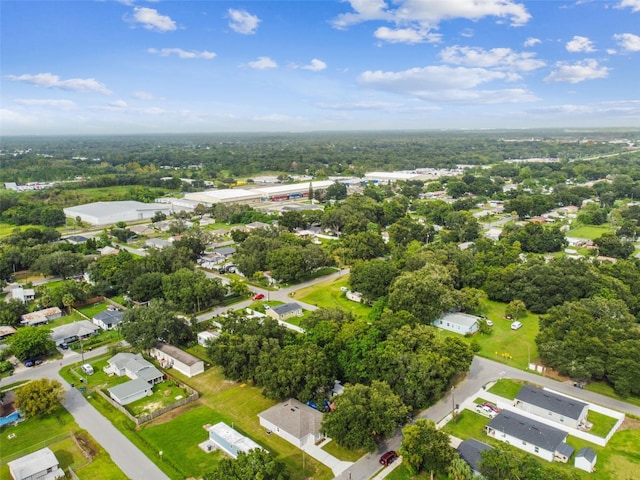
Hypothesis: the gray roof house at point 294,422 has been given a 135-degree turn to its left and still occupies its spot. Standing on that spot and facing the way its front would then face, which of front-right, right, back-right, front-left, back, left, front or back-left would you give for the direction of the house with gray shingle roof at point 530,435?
right

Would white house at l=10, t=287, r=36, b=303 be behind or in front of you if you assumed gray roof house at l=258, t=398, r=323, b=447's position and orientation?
behind

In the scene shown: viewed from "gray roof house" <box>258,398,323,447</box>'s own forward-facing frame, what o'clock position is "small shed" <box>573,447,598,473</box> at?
The small shed is roughly at 11 o'clock from the gray roof house.

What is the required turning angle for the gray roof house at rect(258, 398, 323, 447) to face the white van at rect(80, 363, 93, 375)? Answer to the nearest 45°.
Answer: approximately 180°

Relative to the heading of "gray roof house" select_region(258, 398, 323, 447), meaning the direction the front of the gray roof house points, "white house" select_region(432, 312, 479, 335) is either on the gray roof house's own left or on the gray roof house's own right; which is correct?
on the gray roof house's own left

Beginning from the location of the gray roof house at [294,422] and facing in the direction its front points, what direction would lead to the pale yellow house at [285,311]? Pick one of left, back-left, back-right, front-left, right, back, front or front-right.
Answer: back-left

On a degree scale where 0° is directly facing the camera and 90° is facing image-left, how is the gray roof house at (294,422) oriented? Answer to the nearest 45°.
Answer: approximately 315°

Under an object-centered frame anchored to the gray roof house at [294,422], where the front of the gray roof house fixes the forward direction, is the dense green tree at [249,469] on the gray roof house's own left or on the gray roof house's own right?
on the gray roof house's own right

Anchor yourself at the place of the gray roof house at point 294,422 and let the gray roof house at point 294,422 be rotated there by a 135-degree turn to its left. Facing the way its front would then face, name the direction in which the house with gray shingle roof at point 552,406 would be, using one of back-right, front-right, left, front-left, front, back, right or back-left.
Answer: right

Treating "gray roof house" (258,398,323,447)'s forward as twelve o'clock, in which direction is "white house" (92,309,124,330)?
The white house is roughly at 6 o'clock from the gray roof house.

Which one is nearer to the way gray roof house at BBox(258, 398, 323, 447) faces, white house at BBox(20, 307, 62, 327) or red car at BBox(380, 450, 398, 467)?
the red car

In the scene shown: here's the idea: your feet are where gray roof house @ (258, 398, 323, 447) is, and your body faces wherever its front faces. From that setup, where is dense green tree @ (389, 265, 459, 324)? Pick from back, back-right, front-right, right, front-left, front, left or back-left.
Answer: left

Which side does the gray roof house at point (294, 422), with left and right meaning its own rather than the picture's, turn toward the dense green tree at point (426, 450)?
front

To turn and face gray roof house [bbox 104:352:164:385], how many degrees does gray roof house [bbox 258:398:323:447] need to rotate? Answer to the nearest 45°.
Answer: approximately 180°
